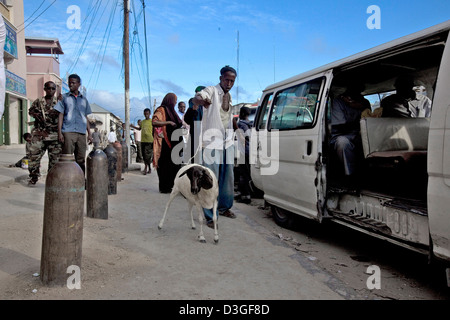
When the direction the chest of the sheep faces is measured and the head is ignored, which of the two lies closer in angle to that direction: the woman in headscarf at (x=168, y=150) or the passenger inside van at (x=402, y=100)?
the passenger inside van

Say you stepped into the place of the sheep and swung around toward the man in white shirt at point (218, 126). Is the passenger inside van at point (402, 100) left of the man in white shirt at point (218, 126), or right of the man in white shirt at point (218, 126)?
right

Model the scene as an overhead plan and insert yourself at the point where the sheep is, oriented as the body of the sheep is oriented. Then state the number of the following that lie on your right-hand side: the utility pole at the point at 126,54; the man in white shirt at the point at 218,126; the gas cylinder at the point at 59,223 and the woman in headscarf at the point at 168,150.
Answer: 1

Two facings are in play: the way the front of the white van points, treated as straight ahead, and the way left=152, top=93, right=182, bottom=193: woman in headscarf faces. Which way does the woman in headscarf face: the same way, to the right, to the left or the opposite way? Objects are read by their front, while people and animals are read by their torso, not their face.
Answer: to the left
